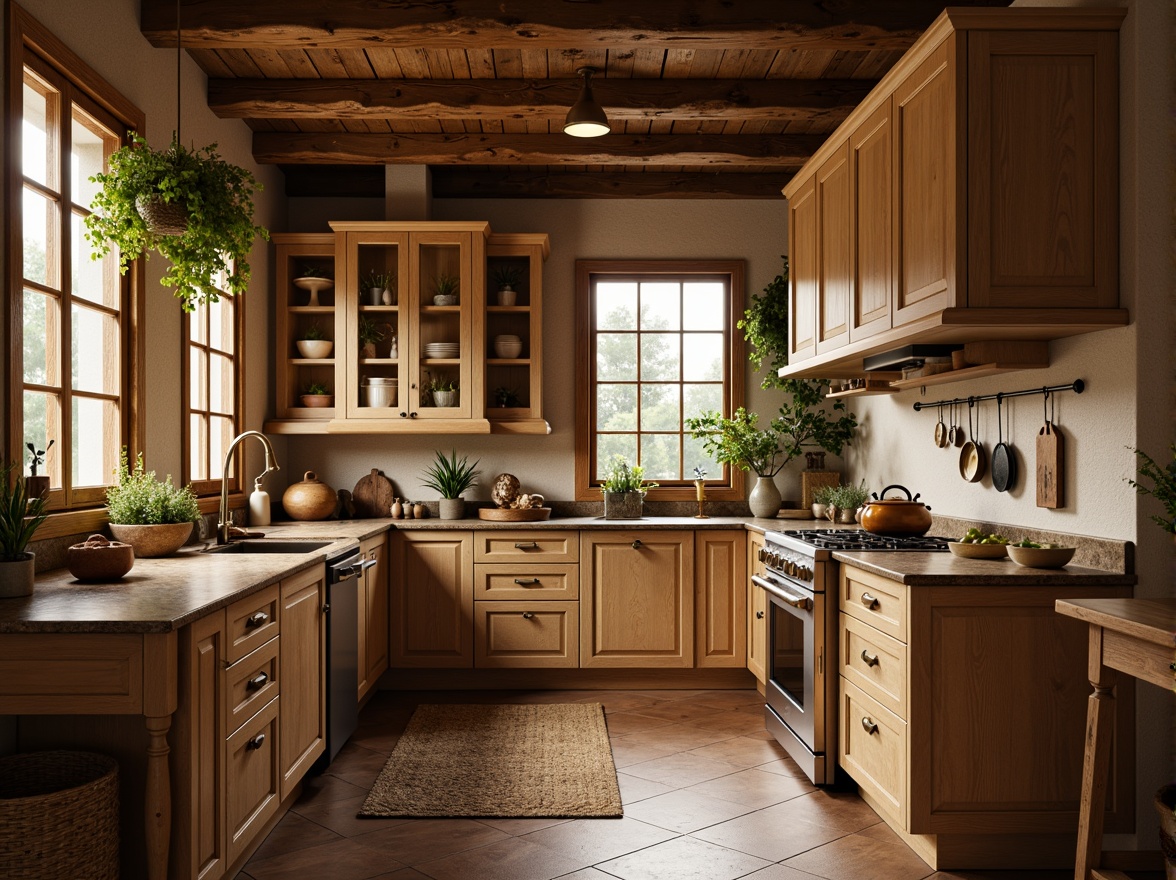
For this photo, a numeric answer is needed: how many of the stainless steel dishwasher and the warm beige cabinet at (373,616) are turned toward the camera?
0

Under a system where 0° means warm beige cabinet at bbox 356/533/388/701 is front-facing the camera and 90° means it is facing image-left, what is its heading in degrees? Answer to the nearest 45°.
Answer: approximately 270°

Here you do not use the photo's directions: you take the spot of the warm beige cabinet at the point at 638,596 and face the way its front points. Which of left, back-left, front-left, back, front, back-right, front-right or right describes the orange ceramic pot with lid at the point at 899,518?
front-left

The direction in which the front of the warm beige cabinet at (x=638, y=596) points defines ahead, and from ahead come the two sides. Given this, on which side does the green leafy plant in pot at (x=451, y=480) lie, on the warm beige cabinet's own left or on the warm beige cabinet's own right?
on the warm beige cabinet's own right

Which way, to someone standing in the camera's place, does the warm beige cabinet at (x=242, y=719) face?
facing the viewer and to the right of the viewer

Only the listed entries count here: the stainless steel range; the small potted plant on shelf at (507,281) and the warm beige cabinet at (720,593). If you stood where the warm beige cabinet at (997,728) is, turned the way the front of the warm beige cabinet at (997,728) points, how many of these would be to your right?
3

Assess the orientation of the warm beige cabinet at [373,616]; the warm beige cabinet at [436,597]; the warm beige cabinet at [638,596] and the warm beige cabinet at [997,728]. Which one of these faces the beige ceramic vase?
the warm beige cabinet at [373,616]

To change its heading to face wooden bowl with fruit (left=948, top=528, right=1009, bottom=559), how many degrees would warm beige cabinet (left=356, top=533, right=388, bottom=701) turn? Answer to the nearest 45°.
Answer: approximately 45° to its right

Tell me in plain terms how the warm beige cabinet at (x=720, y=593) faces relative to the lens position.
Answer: facing the viewer

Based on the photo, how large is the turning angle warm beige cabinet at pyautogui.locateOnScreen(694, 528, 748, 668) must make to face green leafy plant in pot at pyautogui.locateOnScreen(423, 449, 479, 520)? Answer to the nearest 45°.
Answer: approximately 90° to its right

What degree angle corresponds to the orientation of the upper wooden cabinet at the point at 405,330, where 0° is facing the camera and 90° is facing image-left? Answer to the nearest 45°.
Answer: approximately 0°

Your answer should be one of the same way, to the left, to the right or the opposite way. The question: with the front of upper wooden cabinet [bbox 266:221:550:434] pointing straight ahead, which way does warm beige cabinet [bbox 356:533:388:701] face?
to the left

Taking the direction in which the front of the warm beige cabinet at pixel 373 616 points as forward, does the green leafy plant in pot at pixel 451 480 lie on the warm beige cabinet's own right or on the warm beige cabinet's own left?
on the warm beige cabinet's own left

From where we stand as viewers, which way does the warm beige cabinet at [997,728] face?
facing the viewer and to the left of the viewer
